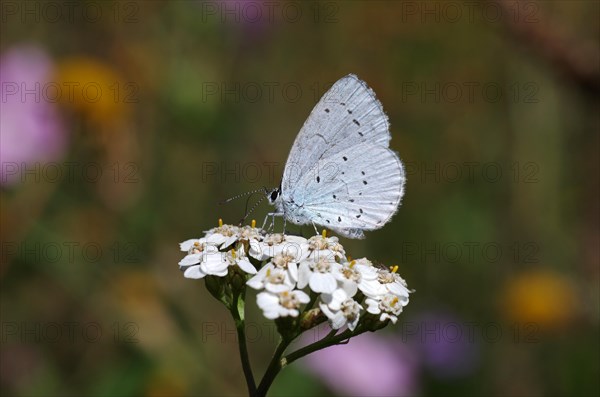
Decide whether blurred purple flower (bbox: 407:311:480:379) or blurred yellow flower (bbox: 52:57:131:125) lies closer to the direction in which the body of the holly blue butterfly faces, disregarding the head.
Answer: the blurred yellow flower

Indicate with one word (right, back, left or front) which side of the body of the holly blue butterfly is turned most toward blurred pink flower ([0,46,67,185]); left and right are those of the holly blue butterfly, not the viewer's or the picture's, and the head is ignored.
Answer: right

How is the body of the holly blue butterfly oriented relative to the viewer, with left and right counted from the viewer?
facing to the left of the viewer

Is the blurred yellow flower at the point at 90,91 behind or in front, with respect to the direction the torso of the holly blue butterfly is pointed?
in front

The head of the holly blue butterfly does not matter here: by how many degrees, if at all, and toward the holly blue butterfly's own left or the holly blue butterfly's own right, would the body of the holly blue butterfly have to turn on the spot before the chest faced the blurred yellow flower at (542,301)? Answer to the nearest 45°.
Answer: approximately 135° to the holly blue butterfly's own right
